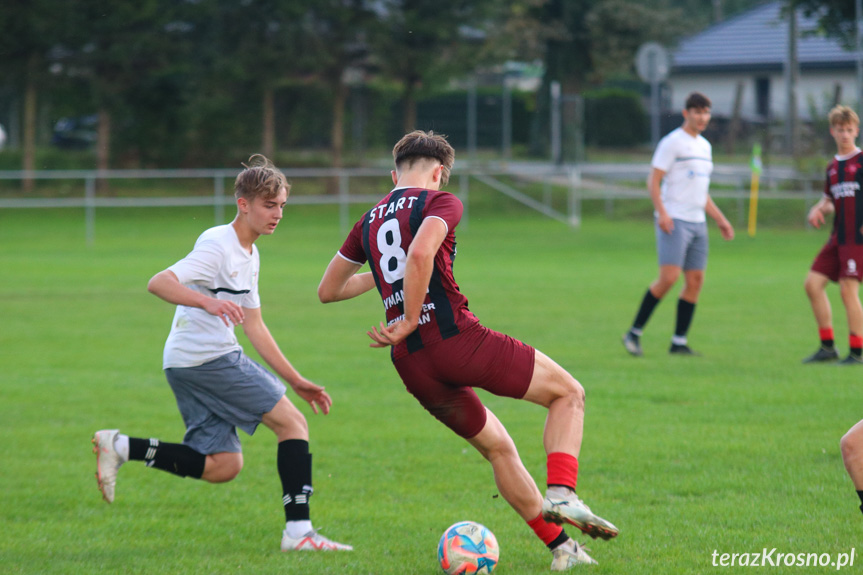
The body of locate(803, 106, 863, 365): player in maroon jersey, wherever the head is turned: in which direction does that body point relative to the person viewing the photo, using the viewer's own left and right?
facing the viewer and to the left of the viewer

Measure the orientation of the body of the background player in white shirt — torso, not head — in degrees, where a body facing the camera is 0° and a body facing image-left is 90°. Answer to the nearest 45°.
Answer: approximately 315°

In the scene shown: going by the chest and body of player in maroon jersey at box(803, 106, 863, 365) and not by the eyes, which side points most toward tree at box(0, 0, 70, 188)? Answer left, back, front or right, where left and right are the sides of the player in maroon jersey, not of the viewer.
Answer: right

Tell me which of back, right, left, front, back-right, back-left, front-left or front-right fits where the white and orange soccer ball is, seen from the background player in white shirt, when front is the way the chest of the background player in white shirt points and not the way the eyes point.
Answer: front-right

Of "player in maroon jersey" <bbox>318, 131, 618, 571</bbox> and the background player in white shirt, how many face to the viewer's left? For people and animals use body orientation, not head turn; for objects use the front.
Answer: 0

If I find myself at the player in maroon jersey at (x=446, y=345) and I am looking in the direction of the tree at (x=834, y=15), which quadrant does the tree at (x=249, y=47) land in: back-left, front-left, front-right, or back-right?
front-left

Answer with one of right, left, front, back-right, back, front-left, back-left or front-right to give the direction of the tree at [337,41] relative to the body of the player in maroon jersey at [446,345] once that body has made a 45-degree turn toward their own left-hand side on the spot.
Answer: front

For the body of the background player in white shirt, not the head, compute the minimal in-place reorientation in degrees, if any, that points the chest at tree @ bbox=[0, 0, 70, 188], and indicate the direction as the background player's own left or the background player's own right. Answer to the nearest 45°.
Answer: approximately 180°

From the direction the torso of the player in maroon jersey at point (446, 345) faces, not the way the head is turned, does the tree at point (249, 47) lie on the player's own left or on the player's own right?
on the player's own left

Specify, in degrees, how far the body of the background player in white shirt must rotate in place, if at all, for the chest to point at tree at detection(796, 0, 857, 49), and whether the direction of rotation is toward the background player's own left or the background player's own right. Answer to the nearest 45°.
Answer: approximately 135° to the background player's own left

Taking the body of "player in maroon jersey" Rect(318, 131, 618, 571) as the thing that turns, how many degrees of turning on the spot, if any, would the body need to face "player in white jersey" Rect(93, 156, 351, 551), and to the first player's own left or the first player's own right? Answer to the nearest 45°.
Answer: approximately 90° to the first player's own left

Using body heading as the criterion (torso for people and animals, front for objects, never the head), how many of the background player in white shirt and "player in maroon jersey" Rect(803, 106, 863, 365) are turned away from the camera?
0
